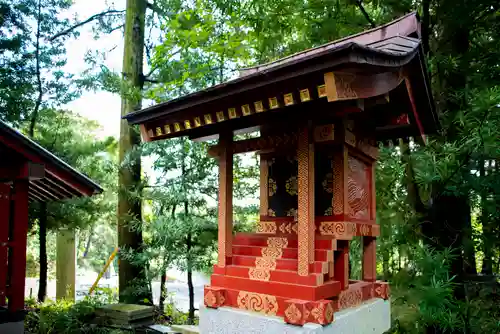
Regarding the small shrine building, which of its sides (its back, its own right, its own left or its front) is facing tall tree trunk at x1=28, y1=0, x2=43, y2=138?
right

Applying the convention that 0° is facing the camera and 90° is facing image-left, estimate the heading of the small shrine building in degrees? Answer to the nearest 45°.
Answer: approximately 45°
